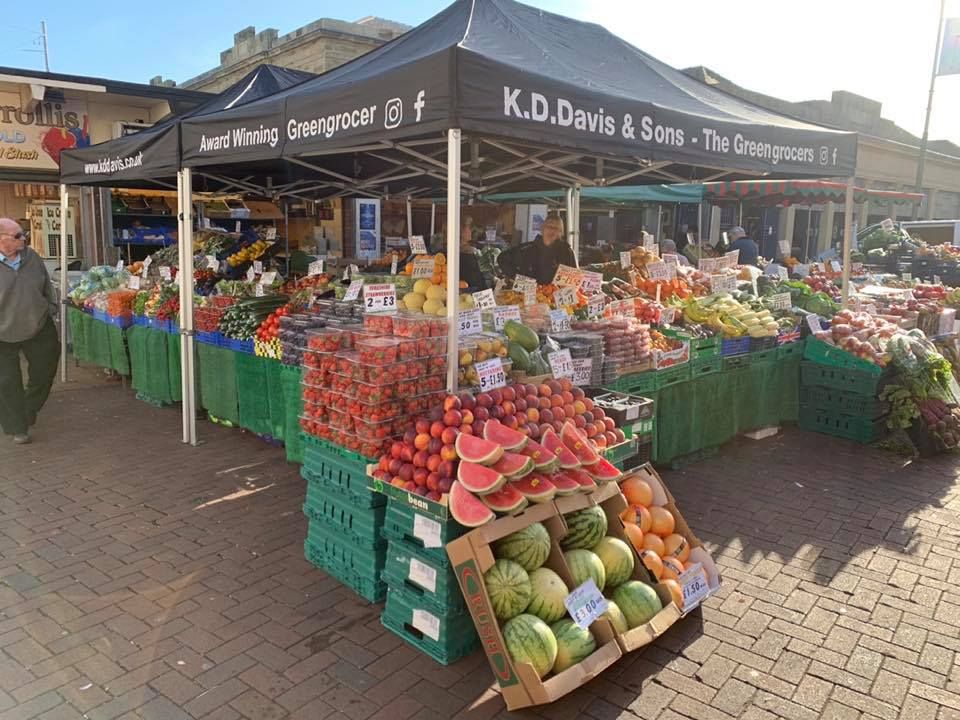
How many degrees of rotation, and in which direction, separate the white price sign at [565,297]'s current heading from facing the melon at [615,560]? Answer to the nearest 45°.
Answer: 0° — it already faces it

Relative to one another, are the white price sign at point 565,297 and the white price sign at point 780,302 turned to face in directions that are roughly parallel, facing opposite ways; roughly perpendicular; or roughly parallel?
roughly parallel

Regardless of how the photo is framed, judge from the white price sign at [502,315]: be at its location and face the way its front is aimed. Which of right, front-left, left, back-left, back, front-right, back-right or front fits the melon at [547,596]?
front

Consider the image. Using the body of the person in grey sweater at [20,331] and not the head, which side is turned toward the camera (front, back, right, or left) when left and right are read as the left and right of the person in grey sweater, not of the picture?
front

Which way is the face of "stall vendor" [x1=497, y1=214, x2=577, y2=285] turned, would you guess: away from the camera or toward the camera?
toward the camera

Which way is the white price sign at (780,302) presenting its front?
toward the camera

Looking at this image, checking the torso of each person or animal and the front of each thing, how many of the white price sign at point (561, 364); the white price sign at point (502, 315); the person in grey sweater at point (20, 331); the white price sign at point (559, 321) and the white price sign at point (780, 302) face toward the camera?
5

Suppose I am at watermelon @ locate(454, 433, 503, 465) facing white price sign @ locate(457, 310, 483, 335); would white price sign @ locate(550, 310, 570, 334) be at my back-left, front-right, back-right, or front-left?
front-right

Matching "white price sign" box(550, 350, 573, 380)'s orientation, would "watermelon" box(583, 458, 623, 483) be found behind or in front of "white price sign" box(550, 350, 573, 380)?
in front

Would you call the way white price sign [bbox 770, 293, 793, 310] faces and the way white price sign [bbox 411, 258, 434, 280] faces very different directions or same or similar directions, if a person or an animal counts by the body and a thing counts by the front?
same or similar directions

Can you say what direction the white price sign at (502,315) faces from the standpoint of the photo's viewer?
facing the viewer

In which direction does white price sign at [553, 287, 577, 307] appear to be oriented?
toward the camera

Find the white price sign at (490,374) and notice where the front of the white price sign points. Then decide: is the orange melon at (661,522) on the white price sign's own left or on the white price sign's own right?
on the white price sign's own left

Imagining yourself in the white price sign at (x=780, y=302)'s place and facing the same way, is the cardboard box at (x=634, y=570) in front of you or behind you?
in front

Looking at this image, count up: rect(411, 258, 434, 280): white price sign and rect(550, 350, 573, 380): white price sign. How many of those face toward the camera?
2

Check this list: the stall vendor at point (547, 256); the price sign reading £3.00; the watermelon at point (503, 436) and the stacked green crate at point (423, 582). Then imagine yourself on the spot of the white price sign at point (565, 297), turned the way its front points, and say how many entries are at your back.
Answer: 1
